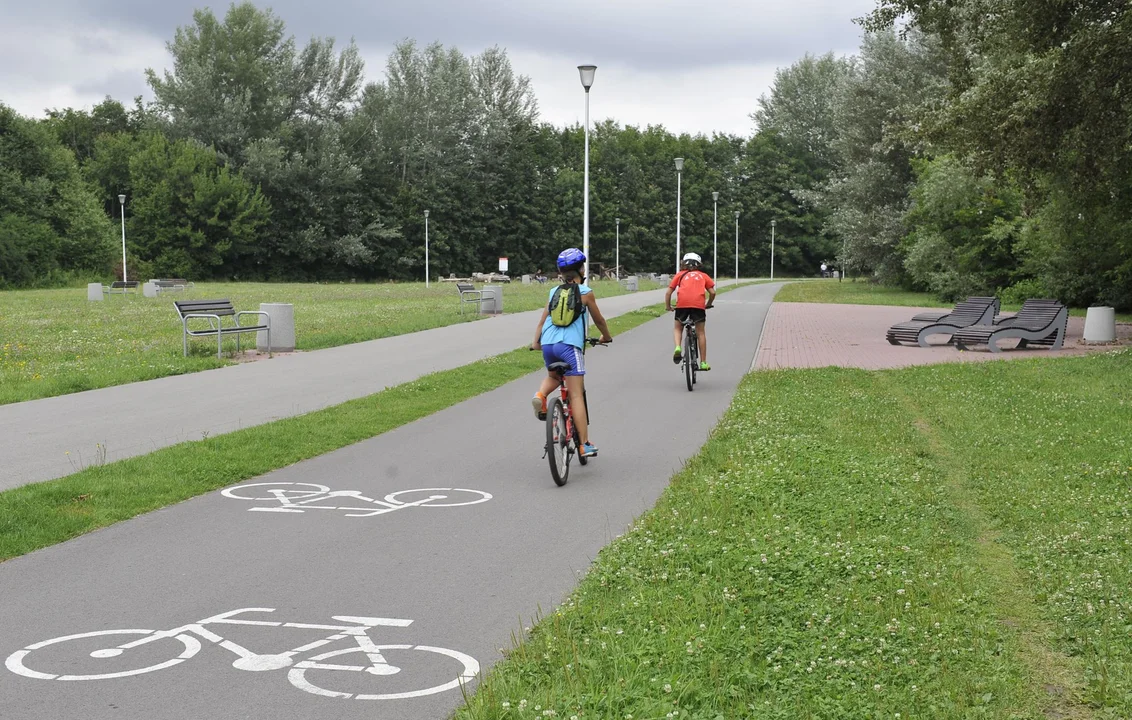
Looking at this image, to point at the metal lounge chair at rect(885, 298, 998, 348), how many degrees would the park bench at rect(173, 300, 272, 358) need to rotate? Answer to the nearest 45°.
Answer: approximately 45° to its left

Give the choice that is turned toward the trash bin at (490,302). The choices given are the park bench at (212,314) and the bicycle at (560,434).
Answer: the bicycle

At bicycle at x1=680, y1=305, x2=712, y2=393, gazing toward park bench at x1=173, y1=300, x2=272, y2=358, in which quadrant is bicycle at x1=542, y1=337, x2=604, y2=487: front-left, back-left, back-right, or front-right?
back-left

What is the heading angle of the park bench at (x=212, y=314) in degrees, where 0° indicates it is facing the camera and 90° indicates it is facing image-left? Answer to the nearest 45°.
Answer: approximately 315°

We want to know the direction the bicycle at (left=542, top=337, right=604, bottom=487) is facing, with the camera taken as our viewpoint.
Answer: facing away from the viewer

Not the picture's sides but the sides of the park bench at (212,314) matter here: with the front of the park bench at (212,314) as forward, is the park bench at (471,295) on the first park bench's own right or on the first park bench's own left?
on the first park bench's own left

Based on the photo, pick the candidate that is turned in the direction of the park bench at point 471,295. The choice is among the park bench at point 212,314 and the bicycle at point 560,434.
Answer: the bicycle

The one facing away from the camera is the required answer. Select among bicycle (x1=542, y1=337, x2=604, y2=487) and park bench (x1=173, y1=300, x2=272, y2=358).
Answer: the bicycle

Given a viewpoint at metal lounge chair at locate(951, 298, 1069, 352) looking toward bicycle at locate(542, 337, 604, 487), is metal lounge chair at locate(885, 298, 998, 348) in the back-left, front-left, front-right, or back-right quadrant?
back-right

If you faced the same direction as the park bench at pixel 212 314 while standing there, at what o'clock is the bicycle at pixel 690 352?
The bicycle is roughly at 12 o'clock from the park bench.

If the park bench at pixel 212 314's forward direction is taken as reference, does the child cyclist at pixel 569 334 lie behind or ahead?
ahead

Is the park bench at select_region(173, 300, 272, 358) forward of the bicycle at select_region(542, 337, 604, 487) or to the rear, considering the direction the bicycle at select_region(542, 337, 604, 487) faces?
forward
